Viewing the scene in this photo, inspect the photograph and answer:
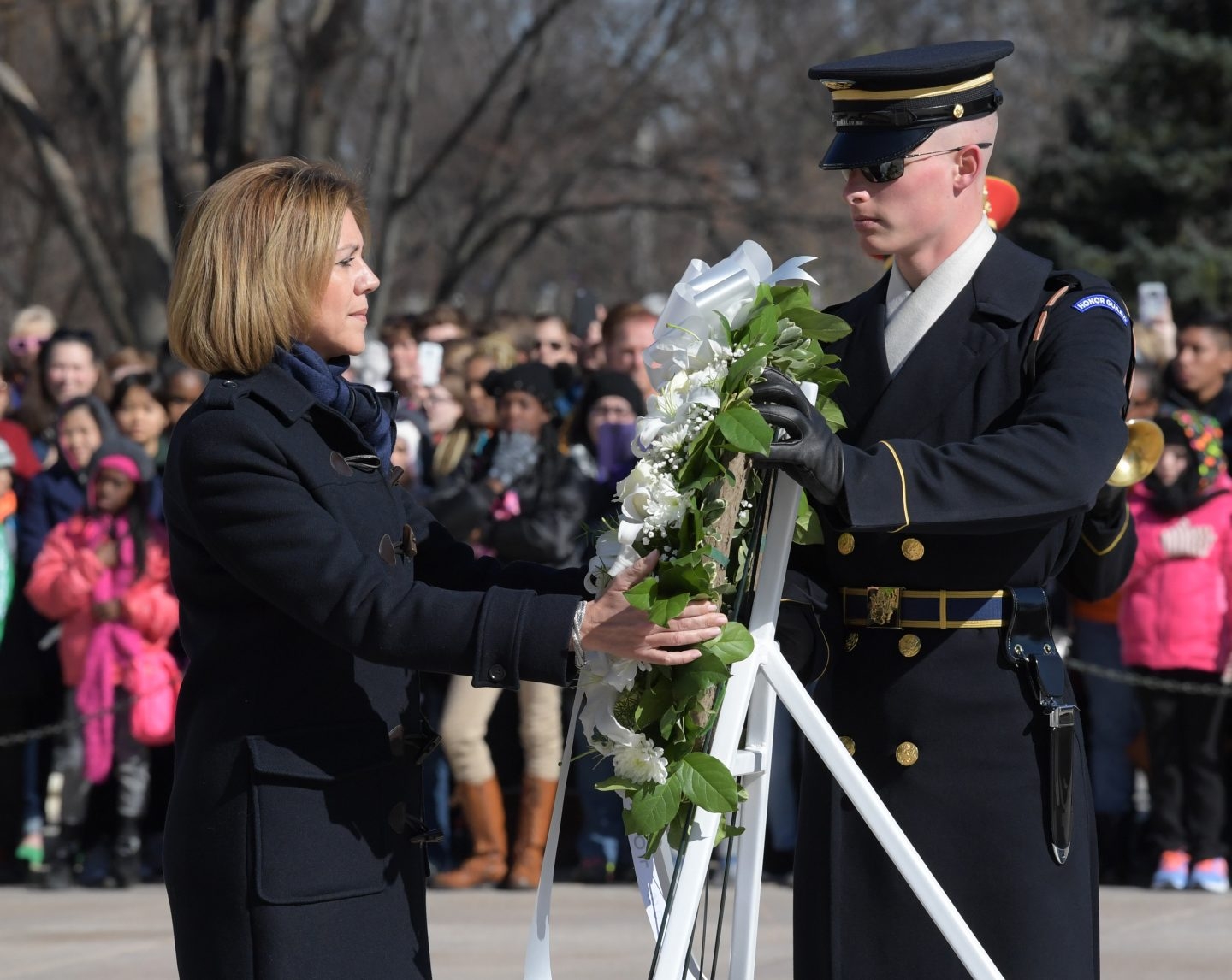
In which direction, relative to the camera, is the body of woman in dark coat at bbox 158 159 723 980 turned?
to the viewer's right

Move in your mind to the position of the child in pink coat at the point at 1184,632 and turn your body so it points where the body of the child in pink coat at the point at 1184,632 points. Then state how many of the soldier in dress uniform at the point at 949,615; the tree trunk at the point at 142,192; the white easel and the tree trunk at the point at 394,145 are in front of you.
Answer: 2

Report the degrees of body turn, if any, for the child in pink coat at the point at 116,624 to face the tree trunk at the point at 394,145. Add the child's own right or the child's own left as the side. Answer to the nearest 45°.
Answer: approximately 180°

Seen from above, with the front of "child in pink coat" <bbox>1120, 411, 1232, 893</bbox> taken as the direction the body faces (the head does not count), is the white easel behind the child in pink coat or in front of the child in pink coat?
in front

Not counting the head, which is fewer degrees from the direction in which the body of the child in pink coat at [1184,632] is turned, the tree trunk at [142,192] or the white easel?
the white easel

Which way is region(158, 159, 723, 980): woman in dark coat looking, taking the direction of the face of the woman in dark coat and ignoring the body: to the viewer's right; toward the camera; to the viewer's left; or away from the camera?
to the viewer's right

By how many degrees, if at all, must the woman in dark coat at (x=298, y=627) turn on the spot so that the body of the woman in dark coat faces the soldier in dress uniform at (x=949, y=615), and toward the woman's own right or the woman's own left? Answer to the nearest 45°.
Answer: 0° — they already face them

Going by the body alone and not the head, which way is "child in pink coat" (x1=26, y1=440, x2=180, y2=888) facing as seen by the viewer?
toward the camera

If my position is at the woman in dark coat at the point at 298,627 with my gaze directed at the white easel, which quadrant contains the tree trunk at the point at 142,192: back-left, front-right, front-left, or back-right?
back-left

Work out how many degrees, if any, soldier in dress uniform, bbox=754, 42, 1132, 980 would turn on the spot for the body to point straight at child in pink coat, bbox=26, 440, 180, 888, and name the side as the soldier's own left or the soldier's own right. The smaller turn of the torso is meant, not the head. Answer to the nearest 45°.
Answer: approximately 90° to the soldier's own right

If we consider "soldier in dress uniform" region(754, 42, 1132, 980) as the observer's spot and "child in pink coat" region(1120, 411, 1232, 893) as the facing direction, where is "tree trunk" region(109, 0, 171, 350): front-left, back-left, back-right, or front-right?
front-left

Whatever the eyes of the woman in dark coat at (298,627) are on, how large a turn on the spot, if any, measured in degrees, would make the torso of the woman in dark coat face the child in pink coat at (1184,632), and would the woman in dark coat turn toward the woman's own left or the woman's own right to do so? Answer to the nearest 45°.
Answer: approximately 45° to the woman's own left

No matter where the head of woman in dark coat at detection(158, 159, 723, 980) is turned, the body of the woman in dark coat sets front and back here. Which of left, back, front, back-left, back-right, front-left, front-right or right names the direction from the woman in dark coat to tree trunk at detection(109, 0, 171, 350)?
left

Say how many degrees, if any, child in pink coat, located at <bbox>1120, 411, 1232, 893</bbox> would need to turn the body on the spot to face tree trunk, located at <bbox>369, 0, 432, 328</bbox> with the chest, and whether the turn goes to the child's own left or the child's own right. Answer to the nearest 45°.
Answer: approximately 135° to the child's own right

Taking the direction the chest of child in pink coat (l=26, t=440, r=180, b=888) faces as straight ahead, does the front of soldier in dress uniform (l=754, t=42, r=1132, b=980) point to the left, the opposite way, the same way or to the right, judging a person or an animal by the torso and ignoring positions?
to the right

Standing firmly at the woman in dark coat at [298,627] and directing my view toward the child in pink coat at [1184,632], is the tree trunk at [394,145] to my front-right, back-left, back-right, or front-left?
front-left

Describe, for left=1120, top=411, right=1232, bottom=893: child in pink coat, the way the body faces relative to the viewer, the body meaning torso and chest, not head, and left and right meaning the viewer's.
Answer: facing the viewer

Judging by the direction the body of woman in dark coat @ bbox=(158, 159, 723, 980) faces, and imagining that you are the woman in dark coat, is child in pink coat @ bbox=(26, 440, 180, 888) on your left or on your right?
on your left
